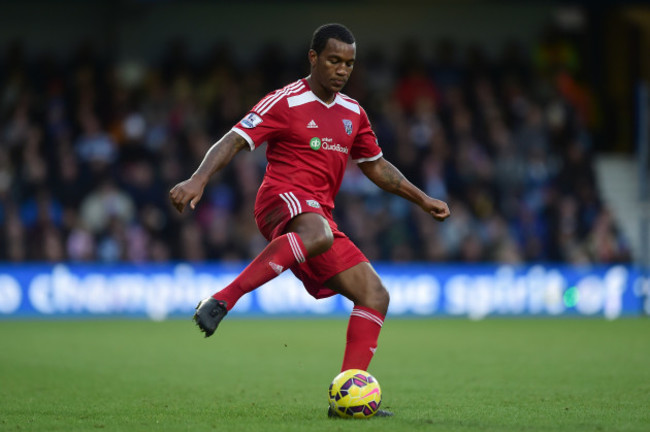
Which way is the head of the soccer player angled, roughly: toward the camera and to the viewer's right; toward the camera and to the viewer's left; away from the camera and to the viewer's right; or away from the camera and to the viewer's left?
toward the camera and to the viewer's right

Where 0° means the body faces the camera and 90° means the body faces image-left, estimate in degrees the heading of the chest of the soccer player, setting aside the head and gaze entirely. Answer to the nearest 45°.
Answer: approximately 315°
